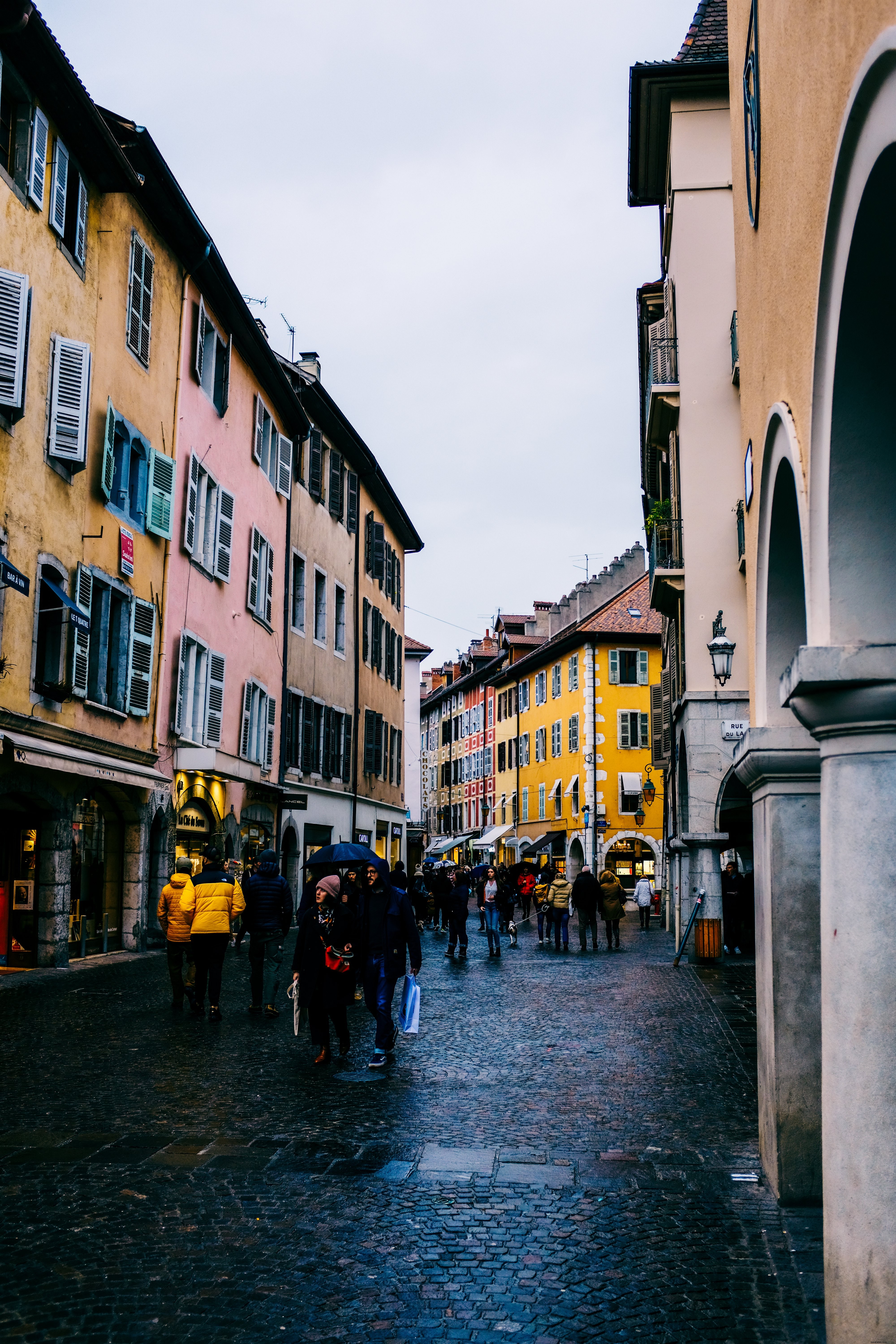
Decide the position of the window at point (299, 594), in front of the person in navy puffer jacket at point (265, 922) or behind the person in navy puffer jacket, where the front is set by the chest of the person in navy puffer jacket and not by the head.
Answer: in front

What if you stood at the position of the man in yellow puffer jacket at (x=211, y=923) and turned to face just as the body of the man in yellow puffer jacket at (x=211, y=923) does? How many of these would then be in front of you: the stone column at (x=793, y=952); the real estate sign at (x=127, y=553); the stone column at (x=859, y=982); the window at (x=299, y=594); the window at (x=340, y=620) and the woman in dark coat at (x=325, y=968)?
3

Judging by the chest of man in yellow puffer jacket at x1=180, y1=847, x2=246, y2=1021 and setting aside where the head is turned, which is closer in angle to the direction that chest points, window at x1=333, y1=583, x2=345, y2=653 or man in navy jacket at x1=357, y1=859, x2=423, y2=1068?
the window

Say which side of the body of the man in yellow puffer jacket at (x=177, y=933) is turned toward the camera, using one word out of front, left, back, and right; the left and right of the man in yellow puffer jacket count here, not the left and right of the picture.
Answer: back

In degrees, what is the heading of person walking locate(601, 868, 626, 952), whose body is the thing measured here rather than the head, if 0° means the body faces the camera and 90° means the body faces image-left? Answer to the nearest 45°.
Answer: approximately 180°

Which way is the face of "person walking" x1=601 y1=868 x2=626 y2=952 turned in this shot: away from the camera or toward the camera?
away from the camera

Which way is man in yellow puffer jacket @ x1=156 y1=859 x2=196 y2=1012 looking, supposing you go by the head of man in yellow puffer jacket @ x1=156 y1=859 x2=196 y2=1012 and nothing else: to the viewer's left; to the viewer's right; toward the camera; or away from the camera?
away from the camera

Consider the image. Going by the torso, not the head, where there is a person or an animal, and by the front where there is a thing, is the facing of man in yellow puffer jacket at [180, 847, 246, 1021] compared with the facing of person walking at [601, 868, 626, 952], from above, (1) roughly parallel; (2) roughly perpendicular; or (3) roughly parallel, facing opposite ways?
roughly parallel

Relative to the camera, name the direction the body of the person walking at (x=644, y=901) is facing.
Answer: away from the camera

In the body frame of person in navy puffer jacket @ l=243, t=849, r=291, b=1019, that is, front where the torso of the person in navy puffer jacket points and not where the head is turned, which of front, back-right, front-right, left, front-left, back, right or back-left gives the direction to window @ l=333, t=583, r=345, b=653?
front

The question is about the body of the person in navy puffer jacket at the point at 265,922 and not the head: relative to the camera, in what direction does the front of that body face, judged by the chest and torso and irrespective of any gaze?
away from the camera

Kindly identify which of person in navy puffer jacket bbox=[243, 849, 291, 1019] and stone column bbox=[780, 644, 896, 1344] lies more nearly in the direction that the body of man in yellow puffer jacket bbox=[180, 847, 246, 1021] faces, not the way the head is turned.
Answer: the person in navy puffer jacket

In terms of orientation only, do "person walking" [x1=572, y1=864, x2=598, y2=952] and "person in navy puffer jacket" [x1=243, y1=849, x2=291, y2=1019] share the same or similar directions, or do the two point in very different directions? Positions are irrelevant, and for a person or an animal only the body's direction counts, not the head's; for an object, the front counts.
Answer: same or similar directions
